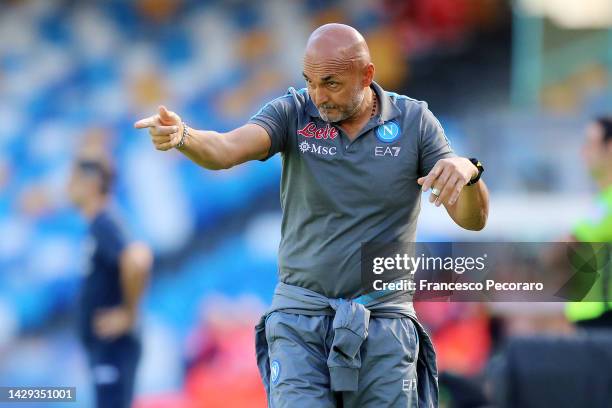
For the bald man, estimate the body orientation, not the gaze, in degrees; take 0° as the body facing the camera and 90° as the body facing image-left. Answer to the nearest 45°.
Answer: approximately 0°

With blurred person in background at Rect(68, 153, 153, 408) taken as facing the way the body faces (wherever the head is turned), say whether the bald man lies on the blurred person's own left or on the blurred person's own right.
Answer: on the blurred person's own left

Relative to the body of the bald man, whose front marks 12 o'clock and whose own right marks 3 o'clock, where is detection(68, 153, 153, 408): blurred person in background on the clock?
The blurred person in background is roughly at 5 o'clock from the bald man.

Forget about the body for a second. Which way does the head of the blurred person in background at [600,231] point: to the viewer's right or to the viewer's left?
to the viewer's left

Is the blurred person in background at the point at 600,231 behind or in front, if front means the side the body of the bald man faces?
behind

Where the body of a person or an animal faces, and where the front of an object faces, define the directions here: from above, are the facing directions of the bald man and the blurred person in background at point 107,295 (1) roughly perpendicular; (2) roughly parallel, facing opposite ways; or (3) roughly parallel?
roughly perpendicular
